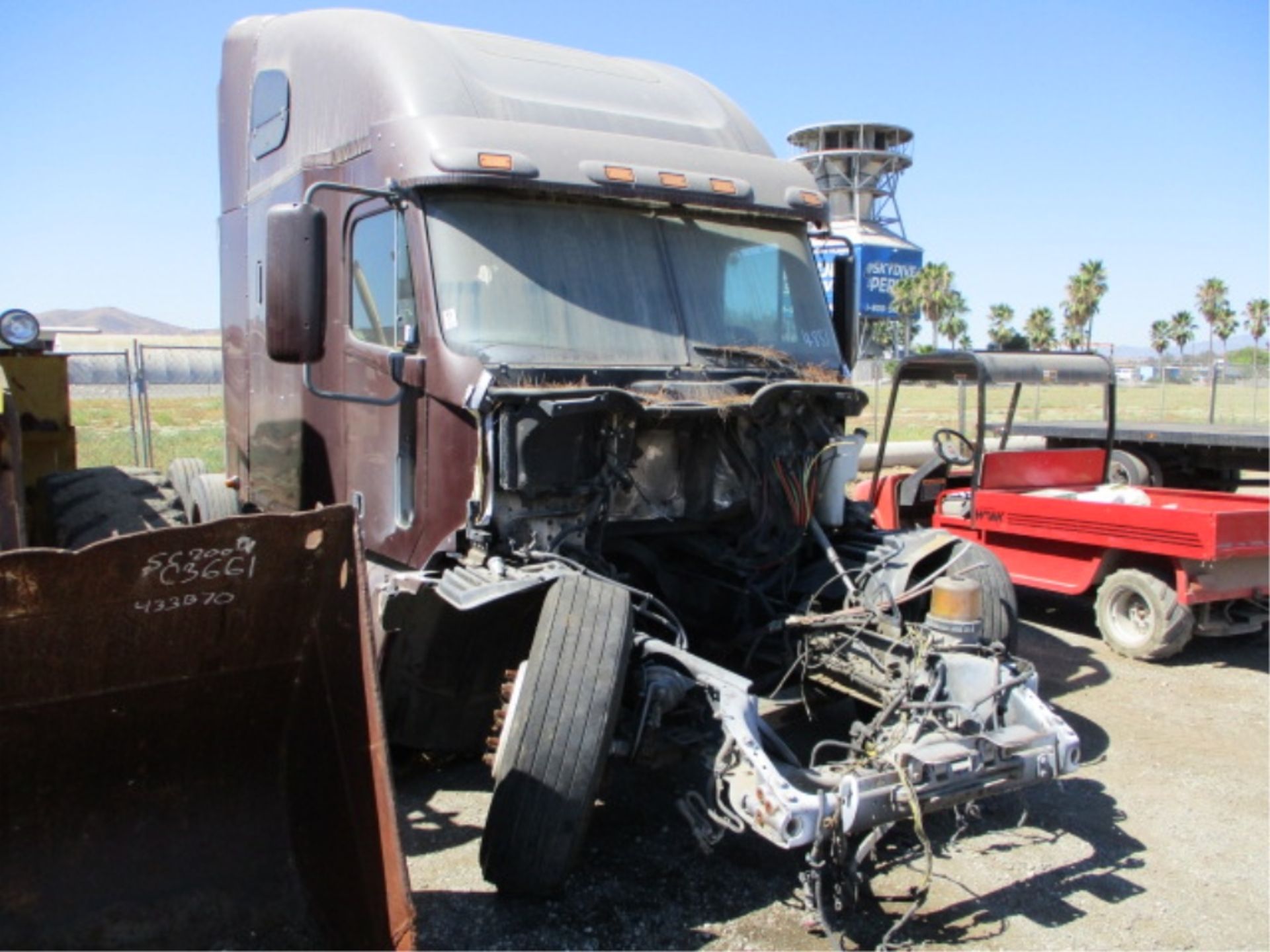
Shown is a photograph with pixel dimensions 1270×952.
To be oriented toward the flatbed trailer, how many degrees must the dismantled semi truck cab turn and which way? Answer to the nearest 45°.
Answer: approximately 90° to its left

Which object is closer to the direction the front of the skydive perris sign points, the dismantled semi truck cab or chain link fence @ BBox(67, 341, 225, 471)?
the dismantled semi truck cab

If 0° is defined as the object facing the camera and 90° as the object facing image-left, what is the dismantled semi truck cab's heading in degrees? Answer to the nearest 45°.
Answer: approximately 315°

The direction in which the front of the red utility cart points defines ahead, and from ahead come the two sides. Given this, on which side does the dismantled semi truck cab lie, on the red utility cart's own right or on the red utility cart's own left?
on the red utility cart's own left

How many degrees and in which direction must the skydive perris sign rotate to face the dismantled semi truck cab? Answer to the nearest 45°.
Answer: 0° — it already faces it

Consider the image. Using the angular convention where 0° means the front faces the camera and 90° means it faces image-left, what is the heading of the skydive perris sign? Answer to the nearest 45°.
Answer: approximately 0°

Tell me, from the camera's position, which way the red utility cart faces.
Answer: facing away from the viewer and to the left of the viewer
